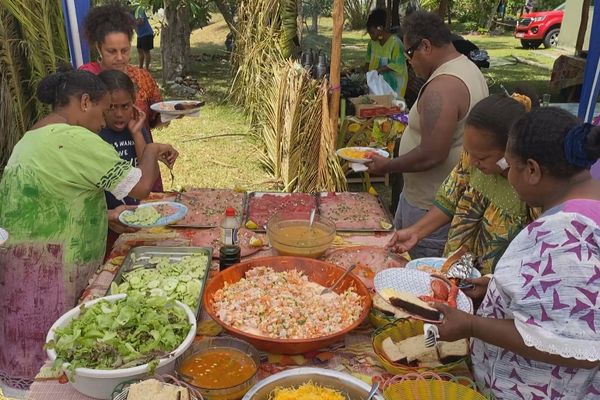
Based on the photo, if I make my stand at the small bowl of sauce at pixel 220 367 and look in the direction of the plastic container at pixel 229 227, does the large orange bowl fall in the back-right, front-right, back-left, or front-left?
front-right

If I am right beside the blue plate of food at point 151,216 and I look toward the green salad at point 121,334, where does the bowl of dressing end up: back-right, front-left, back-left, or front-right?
front-left

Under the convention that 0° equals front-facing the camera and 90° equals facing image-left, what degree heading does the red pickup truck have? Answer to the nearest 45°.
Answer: approximately 45°

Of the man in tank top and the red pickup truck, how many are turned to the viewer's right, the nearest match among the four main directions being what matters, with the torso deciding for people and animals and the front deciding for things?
0

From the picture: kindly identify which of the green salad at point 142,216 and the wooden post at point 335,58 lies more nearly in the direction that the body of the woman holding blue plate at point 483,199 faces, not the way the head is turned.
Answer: the green salad

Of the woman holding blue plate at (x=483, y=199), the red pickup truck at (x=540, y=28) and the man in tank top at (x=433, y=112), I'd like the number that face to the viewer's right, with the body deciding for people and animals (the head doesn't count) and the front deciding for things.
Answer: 0

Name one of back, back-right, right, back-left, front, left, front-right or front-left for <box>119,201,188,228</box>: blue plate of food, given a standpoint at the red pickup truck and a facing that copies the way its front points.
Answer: front-left

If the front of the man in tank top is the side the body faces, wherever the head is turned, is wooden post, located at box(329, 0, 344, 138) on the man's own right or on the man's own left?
on the man's own right

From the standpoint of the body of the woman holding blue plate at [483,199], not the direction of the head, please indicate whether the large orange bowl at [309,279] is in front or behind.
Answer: in front

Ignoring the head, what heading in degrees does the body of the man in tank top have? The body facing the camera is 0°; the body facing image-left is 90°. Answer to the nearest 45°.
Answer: approximately 90°

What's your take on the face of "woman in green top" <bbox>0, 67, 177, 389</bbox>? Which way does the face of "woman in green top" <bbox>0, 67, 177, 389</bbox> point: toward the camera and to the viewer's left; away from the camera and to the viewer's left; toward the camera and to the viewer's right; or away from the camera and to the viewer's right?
away from the camera and to the viewer's right

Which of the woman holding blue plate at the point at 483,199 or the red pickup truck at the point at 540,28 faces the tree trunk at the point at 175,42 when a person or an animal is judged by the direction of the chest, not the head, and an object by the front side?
the red pickup truck

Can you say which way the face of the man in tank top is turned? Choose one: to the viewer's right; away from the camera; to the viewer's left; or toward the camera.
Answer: to the viewer's left

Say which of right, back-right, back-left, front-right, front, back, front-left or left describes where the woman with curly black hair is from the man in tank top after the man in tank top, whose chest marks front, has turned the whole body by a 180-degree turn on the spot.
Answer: back

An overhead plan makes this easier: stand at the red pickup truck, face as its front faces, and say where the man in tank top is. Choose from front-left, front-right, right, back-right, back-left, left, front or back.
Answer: front-left

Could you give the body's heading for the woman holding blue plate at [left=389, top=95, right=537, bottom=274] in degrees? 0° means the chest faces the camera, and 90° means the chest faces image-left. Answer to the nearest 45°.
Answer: approximately 45°

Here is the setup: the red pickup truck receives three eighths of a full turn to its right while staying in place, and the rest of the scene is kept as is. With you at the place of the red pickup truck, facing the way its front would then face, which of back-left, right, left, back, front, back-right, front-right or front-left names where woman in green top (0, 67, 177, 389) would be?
back

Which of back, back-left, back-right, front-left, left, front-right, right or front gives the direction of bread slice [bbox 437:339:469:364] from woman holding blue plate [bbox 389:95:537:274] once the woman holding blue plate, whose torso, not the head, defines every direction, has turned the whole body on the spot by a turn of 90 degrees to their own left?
front-right
